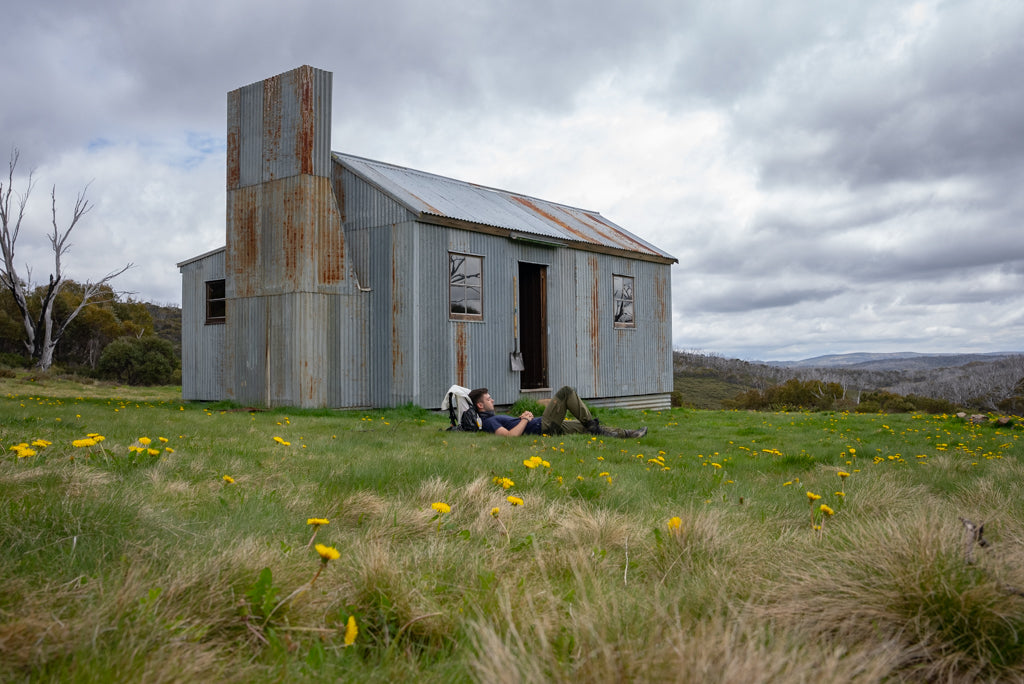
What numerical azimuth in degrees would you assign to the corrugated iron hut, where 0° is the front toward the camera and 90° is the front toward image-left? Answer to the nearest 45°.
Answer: approximately 315°

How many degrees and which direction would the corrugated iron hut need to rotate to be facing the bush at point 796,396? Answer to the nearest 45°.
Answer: approximately 90° to its left

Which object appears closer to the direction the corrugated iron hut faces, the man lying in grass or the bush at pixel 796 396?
the man lying in grass

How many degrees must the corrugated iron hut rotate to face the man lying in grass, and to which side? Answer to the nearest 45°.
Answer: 0° — it already faces them

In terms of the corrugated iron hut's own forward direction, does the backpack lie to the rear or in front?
in front

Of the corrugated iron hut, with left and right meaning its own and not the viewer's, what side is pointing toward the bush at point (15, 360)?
back

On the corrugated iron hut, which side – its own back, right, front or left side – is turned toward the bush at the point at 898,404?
left

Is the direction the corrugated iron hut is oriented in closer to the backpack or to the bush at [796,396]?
the backpack

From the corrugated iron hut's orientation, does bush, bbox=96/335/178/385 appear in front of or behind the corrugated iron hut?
behind

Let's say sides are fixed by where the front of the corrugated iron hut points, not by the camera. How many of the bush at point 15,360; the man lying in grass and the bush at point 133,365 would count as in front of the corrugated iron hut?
1
